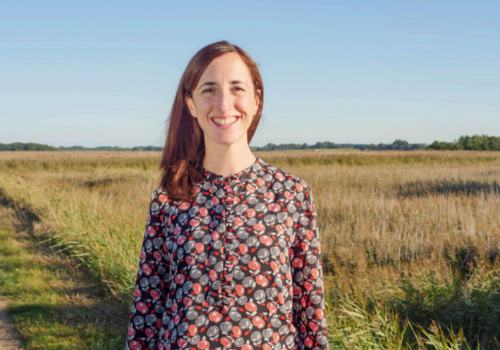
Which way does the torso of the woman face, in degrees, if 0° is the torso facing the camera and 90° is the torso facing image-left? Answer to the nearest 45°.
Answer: approximately 0°
